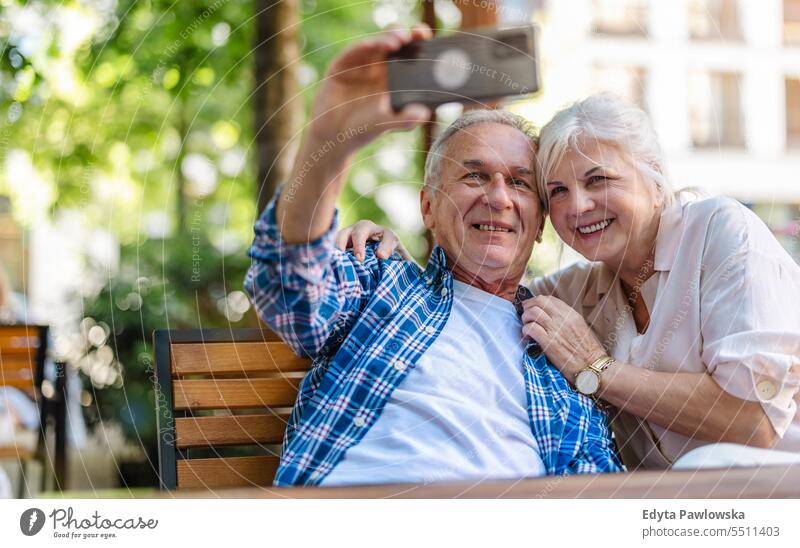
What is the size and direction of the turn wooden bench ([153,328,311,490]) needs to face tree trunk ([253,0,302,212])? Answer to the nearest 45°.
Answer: approximately 180°

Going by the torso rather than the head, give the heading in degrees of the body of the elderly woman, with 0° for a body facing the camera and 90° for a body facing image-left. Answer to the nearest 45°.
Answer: approximately 45°

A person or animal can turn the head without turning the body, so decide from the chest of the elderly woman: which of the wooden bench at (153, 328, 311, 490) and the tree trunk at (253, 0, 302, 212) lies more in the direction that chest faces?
the wooden bench

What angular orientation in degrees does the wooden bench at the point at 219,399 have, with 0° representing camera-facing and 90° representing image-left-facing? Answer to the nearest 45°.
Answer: approximately 0°
